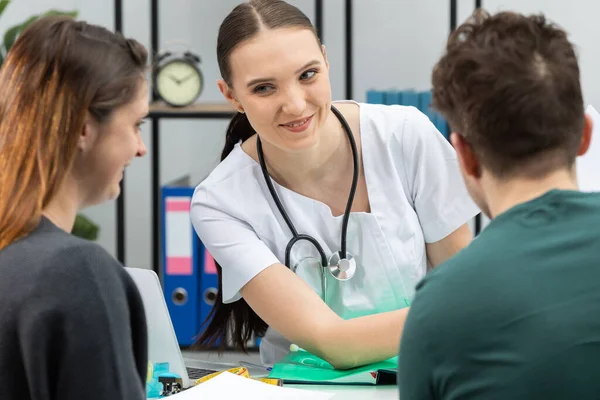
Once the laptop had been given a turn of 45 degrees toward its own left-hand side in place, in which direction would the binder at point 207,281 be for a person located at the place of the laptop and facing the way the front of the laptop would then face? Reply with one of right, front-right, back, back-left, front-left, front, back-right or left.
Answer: front

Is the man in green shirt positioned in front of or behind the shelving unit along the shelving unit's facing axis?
in front

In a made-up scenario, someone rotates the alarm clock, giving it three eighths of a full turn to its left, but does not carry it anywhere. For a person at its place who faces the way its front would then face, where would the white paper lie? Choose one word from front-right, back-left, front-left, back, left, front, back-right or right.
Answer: back-right

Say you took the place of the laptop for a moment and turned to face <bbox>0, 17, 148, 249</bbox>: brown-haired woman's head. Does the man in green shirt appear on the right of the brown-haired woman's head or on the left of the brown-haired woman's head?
left

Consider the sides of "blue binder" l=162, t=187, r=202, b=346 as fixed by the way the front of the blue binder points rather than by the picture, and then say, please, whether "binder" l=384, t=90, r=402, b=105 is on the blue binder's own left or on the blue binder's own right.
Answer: on the blue binder's own left

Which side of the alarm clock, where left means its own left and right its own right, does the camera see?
front

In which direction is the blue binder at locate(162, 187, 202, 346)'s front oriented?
toward the camera

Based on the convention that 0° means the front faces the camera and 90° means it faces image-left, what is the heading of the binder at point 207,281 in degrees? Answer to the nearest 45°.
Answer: approximately 0°

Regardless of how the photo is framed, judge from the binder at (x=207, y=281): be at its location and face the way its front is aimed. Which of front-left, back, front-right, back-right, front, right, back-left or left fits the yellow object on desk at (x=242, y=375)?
front

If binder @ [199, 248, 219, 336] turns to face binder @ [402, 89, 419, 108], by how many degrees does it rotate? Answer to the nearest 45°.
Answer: approximately 90° to its left

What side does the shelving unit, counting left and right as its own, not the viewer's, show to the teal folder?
front

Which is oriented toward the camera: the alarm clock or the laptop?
the alarm clock

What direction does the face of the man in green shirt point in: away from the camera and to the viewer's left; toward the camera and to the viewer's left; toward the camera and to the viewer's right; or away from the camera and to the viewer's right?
away from the camera and to the viewer's left

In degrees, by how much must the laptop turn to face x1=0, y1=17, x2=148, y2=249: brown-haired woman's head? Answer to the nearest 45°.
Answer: approximately 135° to its right

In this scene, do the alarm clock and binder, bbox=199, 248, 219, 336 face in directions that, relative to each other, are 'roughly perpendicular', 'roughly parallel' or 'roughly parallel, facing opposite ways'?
roughly parallel

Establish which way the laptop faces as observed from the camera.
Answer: facing away from the viewer and to the right of the viewer

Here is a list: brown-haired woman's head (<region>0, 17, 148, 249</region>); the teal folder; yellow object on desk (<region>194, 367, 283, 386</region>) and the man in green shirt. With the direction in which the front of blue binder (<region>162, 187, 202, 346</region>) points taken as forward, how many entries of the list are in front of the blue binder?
4

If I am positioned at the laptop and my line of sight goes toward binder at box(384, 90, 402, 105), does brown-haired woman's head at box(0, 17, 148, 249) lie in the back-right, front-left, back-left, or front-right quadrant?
back-right
